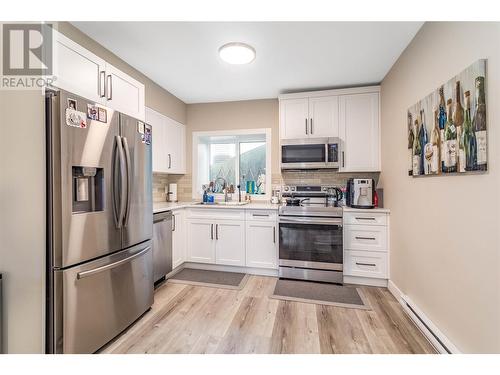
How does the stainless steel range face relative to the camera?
toward the camera

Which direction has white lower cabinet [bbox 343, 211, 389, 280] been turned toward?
toward the camera

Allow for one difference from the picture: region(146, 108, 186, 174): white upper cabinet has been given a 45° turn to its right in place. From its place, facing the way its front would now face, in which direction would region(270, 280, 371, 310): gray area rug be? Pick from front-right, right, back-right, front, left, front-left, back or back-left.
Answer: front-left

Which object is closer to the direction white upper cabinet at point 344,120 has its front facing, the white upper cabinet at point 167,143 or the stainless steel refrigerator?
the stainless steel refrigerator

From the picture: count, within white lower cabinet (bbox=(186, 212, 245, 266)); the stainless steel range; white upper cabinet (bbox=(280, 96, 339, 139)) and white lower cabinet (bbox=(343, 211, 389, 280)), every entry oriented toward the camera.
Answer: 4

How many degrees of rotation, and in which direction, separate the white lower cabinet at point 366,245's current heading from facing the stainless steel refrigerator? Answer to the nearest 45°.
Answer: approximately 45° to its right

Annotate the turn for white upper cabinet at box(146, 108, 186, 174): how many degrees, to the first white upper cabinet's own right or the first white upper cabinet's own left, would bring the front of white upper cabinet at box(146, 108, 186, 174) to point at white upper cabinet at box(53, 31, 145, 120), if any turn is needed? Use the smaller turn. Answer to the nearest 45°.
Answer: approximately 45° to the first white upper cabinet's own right

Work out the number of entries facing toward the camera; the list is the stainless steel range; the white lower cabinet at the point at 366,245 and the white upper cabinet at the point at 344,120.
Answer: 3

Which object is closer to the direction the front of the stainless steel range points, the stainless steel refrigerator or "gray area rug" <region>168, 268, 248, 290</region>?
the stainless steel refrigerator

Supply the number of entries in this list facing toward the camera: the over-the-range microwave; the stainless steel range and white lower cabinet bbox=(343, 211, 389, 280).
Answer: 3

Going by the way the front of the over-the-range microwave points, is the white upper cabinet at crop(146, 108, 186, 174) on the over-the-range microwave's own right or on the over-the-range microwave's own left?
on the over-the-range microwave's own right

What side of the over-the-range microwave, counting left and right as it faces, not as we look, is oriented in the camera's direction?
front

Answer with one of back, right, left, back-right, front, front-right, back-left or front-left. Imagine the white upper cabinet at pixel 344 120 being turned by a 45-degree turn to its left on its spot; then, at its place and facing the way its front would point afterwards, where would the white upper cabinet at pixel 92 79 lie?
right

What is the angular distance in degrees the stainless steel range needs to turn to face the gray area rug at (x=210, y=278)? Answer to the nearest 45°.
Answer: approximately 90° to its right

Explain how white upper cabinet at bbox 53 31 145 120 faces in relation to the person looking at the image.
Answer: facing the viewer and to the right of the viewer
